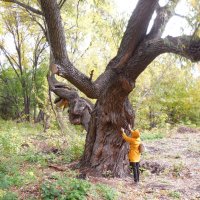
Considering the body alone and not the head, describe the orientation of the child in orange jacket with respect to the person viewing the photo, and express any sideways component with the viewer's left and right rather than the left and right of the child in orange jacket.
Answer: facing away from the viewer and to the left of the viewer
